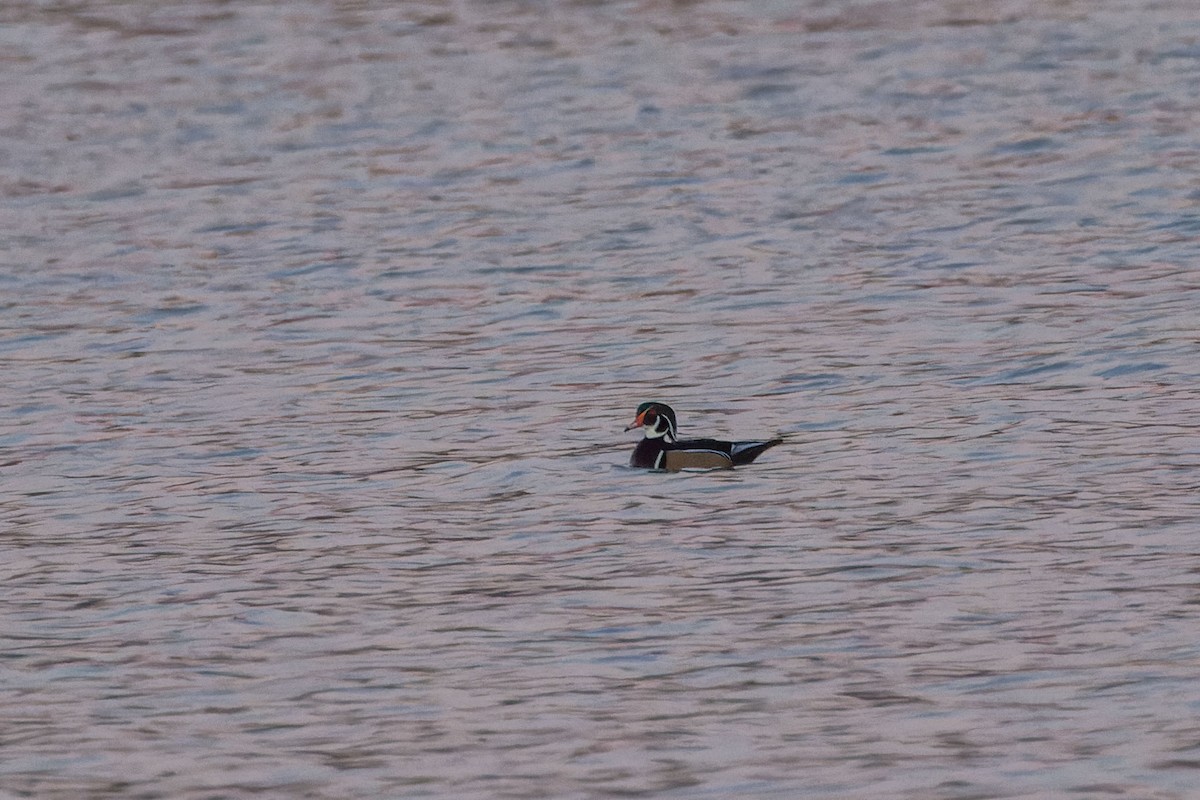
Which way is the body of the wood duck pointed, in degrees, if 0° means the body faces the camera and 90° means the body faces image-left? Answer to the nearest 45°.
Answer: approximately 90°
